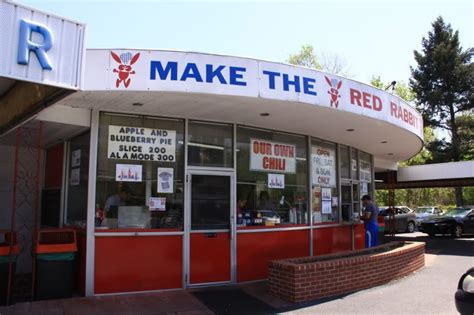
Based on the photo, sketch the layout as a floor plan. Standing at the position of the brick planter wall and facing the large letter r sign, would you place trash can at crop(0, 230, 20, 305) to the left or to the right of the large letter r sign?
right

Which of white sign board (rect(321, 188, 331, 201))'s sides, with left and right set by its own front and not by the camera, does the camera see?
front

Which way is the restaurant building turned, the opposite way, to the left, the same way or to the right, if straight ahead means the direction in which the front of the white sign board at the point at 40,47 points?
the same way

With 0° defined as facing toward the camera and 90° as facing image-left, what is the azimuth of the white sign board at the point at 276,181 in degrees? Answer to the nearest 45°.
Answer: approximately 0°

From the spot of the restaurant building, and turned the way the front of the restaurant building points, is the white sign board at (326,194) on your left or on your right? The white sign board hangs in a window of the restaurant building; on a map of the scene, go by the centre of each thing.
on your left

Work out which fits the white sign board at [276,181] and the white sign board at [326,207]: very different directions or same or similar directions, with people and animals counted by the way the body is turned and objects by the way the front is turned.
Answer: same or similar directions

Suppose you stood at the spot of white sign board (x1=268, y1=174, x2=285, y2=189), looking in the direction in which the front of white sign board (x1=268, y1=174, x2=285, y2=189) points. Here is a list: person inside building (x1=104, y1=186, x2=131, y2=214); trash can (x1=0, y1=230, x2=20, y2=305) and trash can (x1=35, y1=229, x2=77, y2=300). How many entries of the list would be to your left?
0

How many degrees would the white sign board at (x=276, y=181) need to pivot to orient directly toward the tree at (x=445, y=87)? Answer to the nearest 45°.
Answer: approximately 135° to its left

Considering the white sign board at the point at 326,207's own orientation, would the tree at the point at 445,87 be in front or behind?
behind

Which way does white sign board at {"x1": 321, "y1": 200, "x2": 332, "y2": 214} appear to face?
toward the camera

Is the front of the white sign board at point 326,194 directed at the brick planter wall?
yes

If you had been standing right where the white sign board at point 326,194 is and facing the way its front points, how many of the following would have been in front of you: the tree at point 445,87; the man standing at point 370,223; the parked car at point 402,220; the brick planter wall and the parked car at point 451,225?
1

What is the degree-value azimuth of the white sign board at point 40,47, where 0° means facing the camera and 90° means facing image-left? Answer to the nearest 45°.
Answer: approximately 315°
